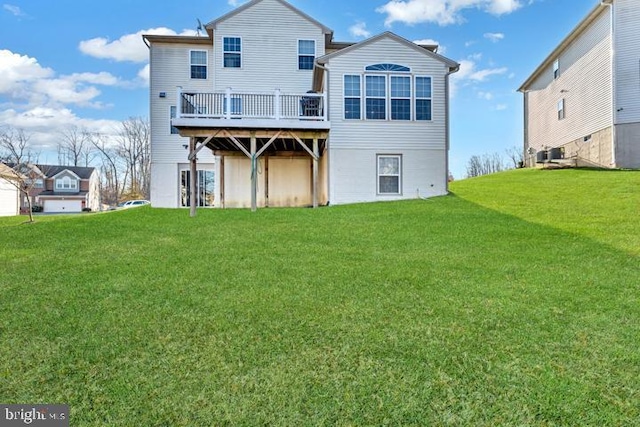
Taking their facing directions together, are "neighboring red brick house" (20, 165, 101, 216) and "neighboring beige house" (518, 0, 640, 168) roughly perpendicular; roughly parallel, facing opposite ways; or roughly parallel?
roughly parallel, facing opposite ways

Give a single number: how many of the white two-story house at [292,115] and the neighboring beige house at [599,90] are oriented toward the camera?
0

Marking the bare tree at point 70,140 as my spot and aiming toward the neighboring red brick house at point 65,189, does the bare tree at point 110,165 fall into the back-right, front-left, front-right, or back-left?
front-left

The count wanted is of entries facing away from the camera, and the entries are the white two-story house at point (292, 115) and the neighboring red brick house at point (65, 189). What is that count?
1

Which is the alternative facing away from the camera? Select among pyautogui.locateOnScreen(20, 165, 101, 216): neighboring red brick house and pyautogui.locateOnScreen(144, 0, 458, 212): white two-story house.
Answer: the white two-story house

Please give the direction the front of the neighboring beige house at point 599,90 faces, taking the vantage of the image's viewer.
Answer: facing away from the viewer and to the left of the viewer

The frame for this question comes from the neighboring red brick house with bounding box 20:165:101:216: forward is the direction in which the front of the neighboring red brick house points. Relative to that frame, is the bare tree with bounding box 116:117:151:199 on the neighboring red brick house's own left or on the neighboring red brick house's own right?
on the neighboring red brick house's own left

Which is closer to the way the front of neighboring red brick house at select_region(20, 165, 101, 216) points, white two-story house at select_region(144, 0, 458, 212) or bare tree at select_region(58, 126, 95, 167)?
the white two-story house

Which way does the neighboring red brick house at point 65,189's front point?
toward the camera

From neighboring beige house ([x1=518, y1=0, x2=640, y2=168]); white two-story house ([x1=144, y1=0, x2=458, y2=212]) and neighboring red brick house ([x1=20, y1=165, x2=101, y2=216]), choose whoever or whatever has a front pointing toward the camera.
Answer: neighboring red brick house ([x1=20, y1=165, x2=101, y2=216])

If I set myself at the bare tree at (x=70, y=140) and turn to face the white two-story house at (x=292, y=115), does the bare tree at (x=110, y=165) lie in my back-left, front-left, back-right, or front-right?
front-left

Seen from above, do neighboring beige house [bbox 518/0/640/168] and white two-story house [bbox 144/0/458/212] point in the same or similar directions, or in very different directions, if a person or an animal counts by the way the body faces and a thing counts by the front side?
same or similar directions

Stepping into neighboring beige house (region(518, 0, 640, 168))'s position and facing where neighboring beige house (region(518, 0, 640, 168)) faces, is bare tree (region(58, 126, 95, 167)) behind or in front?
in front

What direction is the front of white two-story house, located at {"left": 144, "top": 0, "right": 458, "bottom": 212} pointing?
away from the camera

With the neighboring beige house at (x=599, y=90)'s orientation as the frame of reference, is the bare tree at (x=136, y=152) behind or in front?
in front
